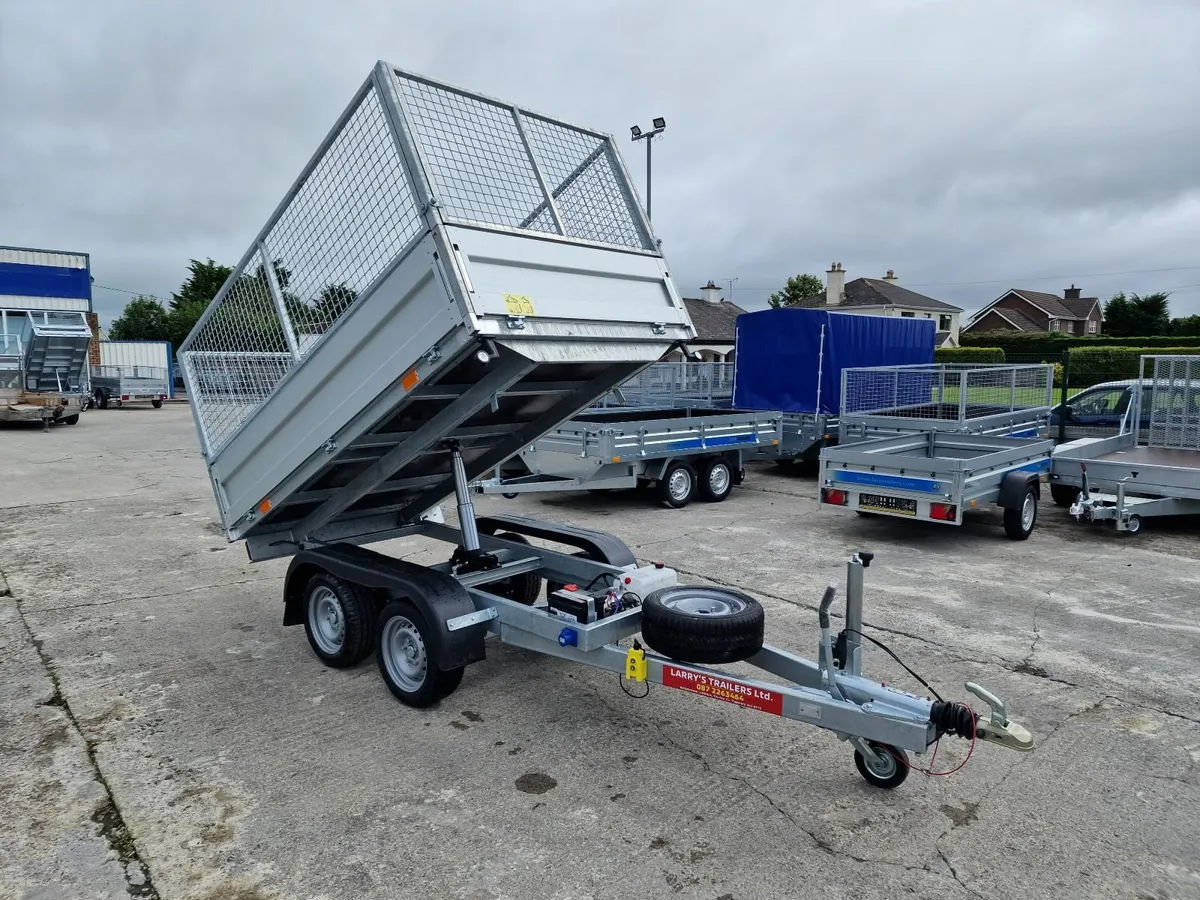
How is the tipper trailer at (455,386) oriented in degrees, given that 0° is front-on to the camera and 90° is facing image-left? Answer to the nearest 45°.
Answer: approximately 315°

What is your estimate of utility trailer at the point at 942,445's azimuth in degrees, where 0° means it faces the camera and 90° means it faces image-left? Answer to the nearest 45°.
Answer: approximately 225°

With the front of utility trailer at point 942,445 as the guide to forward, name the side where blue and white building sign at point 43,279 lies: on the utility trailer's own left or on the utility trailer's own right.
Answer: on the utility trailer's own left

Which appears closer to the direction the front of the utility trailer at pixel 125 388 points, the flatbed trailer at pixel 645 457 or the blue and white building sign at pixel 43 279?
the blue and white building sign

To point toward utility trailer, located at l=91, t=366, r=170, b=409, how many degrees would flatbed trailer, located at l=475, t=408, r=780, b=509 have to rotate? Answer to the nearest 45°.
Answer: approximately 90° to its right

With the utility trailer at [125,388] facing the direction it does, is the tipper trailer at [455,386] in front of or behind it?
behind

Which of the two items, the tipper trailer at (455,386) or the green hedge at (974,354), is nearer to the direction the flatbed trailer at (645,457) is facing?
the tipper trailer

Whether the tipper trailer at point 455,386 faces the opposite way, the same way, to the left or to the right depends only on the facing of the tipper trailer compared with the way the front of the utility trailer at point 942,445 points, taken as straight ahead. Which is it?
to the right

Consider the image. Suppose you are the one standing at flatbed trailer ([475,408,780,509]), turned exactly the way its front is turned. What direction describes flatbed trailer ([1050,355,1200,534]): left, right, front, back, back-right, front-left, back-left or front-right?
back-left

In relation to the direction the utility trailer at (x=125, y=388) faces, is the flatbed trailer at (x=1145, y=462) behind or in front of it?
behind

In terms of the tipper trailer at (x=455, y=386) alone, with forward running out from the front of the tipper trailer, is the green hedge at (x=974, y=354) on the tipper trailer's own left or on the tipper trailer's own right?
on the tipper trailer's own left

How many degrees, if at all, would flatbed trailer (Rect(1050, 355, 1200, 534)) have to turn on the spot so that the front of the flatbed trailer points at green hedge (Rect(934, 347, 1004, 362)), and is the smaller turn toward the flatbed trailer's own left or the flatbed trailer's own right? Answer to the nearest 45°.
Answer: approximately 135° to the flatbed trailer's own right
